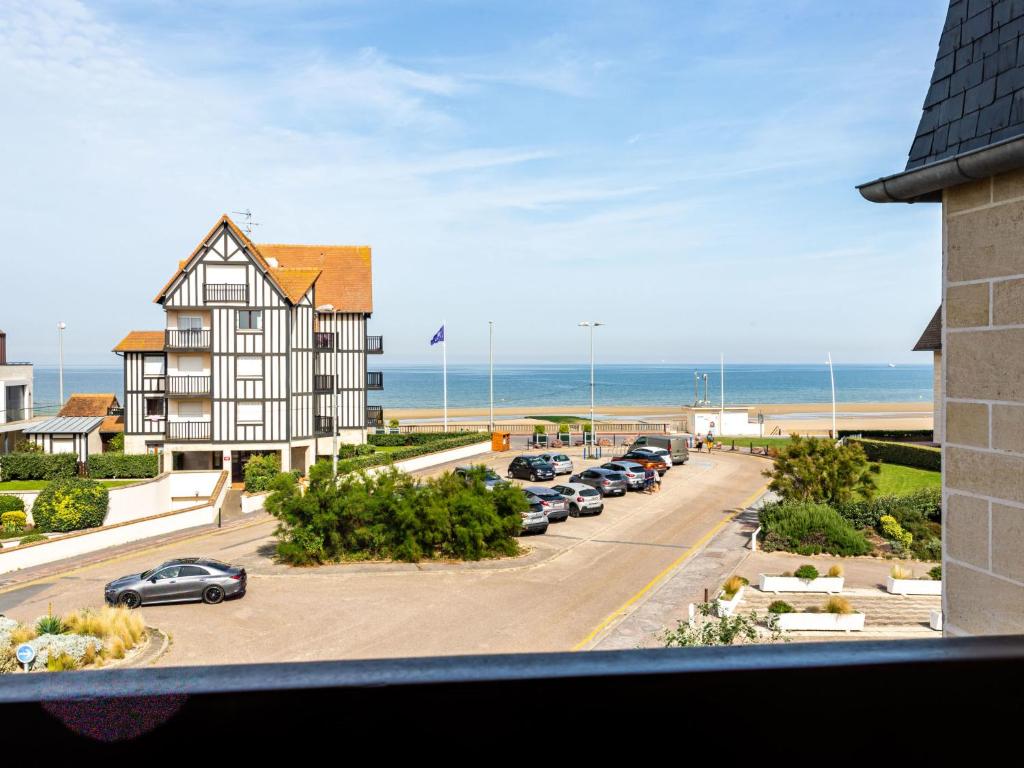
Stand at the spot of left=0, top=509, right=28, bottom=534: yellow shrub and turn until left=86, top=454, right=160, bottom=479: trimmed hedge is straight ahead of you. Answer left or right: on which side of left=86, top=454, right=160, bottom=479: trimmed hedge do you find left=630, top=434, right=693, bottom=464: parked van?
right

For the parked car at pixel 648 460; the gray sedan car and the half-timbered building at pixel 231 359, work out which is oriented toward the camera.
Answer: the half-timbered building

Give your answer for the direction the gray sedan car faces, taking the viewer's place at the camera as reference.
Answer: facing to the left of the viewer

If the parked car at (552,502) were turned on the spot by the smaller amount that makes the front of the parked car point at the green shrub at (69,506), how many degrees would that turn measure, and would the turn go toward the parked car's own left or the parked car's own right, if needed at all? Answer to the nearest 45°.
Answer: approximately 45° to the parked car's own left

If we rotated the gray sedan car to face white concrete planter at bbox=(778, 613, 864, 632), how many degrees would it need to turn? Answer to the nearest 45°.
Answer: approximately 135° to its left

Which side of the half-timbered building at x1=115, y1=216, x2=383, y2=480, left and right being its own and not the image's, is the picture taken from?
front

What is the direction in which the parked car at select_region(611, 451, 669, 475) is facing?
to the viewer's left

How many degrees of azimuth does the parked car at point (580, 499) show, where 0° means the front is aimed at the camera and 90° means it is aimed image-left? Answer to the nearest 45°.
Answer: approximately 135°
